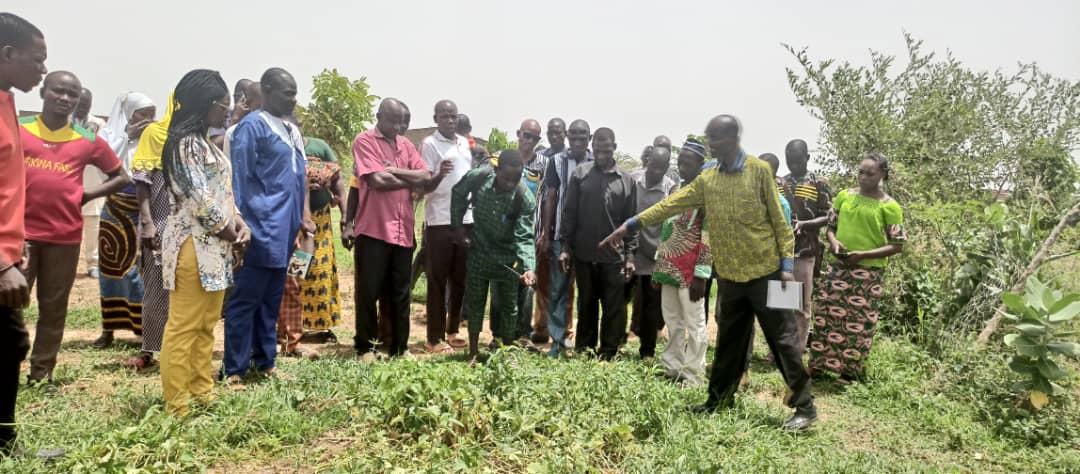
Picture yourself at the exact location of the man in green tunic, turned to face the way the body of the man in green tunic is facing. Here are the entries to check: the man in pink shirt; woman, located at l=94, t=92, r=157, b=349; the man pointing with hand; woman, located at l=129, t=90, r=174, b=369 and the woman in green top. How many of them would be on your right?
3

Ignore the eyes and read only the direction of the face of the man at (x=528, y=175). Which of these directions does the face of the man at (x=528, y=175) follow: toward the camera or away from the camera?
toward the camera

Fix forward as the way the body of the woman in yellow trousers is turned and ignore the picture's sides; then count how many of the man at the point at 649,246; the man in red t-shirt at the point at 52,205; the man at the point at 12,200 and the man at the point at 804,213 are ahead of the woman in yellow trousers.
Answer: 2

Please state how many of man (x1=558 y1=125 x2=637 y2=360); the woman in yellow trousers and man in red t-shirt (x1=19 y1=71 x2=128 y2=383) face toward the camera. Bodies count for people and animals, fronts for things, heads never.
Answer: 2

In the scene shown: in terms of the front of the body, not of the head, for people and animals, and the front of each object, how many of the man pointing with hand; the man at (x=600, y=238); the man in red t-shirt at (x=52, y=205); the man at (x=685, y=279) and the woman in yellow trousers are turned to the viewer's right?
1

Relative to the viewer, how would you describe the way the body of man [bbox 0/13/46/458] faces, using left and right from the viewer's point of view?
facing to the right of the viewer

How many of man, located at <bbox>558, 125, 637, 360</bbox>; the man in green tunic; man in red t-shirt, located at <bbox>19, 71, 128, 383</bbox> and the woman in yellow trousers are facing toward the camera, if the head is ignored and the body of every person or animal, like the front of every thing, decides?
3

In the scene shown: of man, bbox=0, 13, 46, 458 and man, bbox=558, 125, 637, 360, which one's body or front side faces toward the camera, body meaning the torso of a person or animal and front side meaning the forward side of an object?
man, bbox=558, 125, 637, 360

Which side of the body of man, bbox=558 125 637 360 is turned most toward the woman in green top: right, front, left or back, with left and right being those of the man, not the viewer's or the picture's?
left

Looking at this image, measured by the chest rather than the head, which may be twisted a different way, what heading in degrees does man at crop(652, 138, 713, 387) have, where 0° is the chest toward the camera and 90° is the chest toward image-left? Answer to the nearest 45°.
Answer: approximately 45°

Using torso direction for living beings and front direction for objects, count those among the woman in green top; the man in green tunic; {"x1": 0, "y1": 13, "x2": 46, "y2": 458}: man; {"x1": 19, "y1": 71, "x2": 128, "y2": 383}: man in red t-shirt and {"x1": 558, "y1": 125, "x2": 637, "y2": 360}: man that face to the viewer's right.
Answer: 1

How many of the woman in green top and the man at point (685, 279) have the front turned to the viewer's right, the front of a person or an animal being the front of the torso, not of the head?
0

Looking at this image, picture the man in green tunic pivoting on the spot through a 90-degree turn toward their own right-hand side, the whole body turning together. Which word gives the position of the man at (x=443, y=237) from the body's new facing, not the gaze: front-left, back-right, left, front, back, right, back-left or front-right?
front-right

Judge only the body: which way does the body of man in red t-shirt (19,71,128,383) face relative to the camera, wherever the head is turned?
toward the camera

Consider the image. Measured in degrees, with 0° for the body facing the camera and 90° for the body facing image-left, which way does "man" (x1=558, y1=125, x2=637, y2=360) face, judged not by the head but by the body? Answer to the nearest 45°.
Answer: approximately 0°

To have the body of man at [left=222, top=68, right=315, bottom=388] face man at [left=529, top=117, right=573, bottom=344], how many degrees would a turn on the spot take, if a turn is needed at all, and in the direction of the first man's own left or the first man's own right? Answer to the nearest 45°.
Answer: approximately 90° to the first man's own left

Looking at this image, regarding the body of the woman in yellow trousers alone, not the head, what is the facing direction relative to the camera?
to the viewer's right
